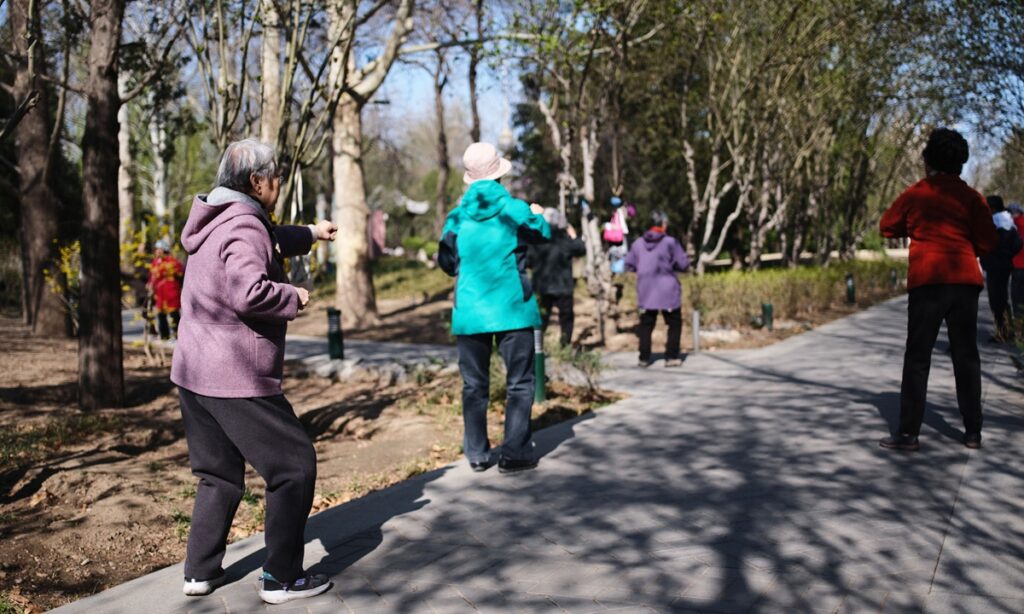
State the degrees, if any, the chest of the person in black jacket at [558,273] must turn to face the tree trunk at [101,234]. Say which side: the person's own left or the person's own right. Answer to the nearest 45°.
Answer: approximately 135° to the person's own left

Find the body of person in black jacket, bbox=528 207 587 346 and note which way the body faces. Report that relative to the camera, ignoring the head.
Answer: away from the camera

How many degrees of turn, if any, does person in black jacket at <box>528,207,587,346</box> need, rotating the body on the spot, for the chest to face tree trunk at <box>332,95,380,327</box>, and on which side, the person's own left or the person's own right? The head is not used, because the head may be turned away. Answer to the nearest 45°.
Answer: approximately 45° to the person's own left

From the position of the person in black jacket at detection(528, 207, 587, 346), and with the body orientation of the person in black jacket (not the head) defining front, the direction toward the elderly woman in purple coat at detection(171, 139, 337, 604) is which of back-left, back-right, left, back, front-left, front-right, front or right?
back

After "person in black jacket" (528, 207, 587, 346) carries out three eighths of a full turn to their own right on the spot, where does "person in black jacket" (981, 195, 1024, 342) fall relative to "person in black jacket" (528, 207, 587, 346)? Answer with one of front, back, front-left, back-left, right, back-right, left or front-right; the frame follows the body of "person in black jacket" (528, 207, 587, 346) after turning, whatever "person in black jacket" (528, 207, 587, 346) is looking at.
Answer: front-left

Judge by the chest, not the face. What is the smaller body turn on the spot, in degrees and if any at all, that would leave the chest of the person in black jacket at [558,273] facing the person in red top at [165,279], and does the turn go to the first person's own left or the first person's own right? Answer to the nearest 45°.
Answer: approximately 90° to the first person's own left

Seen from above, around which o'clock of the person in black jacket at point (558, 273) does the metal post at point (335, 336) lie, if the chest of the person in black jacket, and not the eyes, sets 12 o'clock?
The metal post is roughly at 9 o'clock from the person in black jacket.

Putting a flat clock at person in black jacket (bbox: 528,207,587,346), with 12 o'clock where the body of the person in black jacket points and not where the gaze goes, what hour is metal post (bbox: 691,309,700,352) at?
The metal post is roughly at 2 o'clock from the person in black jacket.

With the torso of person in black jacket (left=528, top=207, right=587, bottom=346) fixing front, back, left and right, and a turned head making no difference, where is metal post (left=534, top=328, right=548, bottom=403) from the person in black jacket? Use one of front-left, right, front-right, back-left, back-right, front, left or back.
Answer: back

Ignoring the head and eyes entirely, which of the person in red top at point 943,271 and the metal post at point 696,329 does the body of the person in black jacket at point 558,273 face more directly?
the metal post

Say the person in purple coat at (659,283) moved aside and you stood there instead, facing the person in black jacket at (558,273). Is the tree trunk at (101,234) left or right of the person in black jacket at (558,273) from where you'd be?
left

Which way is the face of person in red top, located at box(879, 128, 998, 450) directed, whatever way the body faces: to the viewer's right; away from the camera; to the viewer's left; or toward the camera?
away from the camera

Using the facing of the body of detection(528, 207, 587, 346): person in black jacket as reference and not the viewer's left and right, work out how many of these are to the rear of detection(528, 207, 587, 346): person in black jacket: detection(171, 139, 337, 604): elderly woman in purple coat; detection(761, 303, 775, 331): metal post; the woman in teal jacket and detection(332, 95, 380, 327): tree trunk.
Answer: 2
